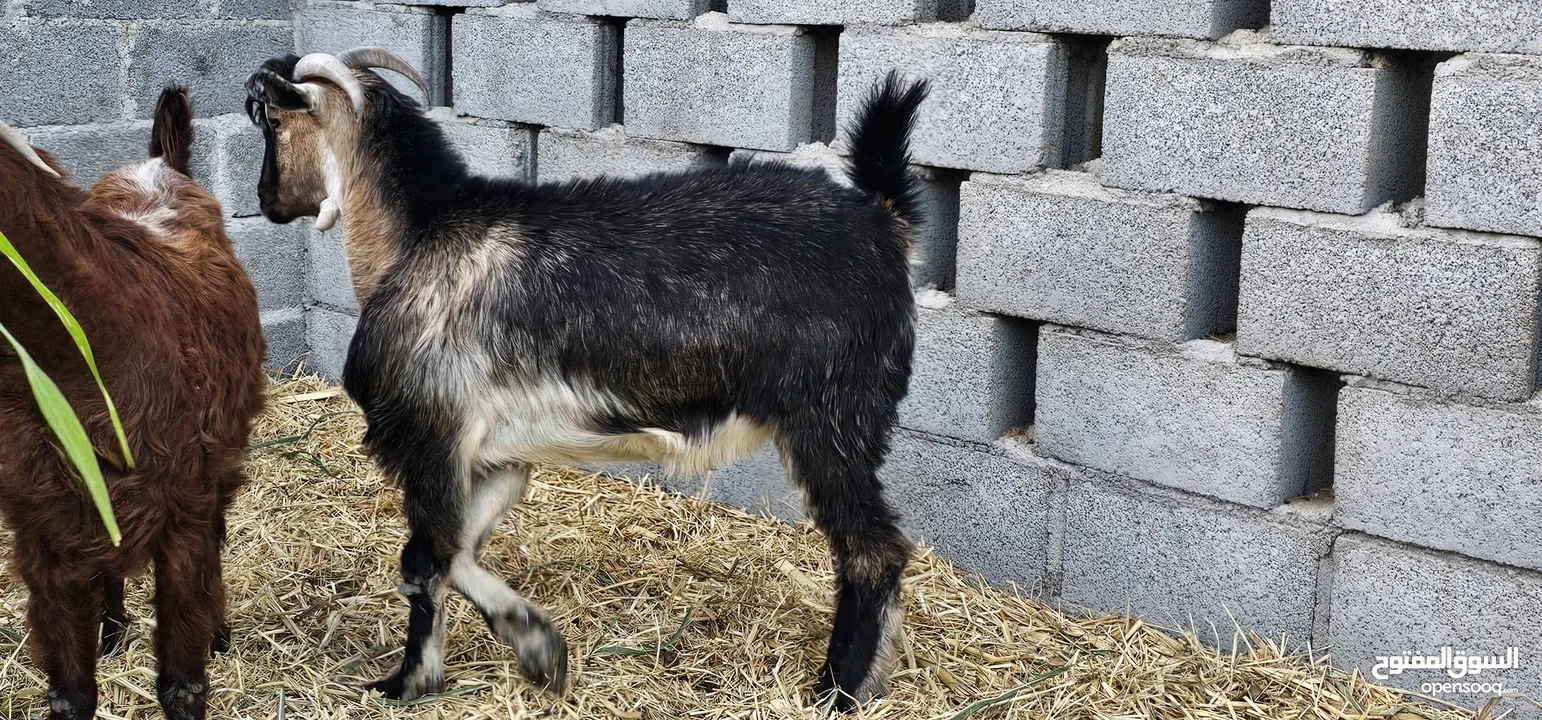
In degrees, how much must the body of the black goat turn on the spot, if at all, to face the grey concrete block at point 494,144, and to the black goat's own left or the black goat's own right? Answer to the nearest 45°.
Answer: approximately 90° to the black goat's own right

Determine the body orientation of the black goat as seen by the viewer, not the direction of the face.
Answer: to the viewer's left

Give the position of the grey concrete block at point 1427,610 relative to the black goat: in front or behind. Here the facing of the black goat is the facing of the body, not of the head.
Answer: behind

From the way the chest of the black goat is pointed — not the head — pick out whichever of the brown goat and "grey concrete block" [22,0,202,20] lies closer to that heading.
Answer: the brown goat

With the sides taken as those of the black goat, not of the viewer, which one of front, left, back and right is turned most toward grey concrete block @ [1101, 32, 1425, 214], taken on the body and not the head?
back

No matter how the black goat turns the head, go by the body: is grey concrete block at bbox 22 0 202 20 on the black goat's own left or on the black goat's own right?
on the black goat's own right

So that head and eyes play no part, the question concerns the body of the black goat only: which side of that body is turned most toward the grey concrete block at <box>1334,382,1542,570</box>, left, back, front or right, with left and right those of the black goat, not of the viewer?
back

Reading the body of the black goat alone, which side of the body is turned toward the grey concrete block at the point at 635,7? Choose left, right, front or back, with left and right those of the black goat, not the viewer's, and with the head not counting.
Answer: right

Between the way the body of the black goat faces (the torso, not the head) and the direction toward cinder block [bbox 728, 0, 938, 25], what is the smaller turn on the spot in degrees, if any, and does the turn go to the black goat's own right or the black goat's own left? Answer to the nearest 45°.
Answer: approximately 135° to the black goat's own right

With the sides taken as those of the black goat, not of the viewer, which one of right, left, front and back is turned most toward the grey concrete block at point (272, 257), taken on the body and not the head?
right

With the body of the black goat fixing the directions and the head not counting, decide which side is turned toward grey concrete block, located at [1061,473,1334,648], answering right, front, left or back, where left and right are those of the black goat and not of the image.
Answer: back

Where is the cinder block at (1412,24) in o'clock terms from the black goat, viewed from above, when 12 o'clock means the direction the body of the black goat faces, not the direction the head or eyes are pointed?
The cinder block is roughly at 6 o'clock from the black goat.

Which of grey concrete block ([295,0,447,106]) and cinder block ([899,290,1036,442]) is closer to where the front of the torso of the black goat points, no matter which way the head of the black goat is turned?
the grey concrete block

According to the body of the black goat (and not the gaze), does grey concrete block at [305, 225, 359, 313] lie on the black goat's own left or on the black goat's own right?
on the black goat's own right

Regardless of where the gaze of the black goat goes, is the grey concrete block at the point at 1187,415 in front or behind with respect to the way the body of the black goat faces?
behind
